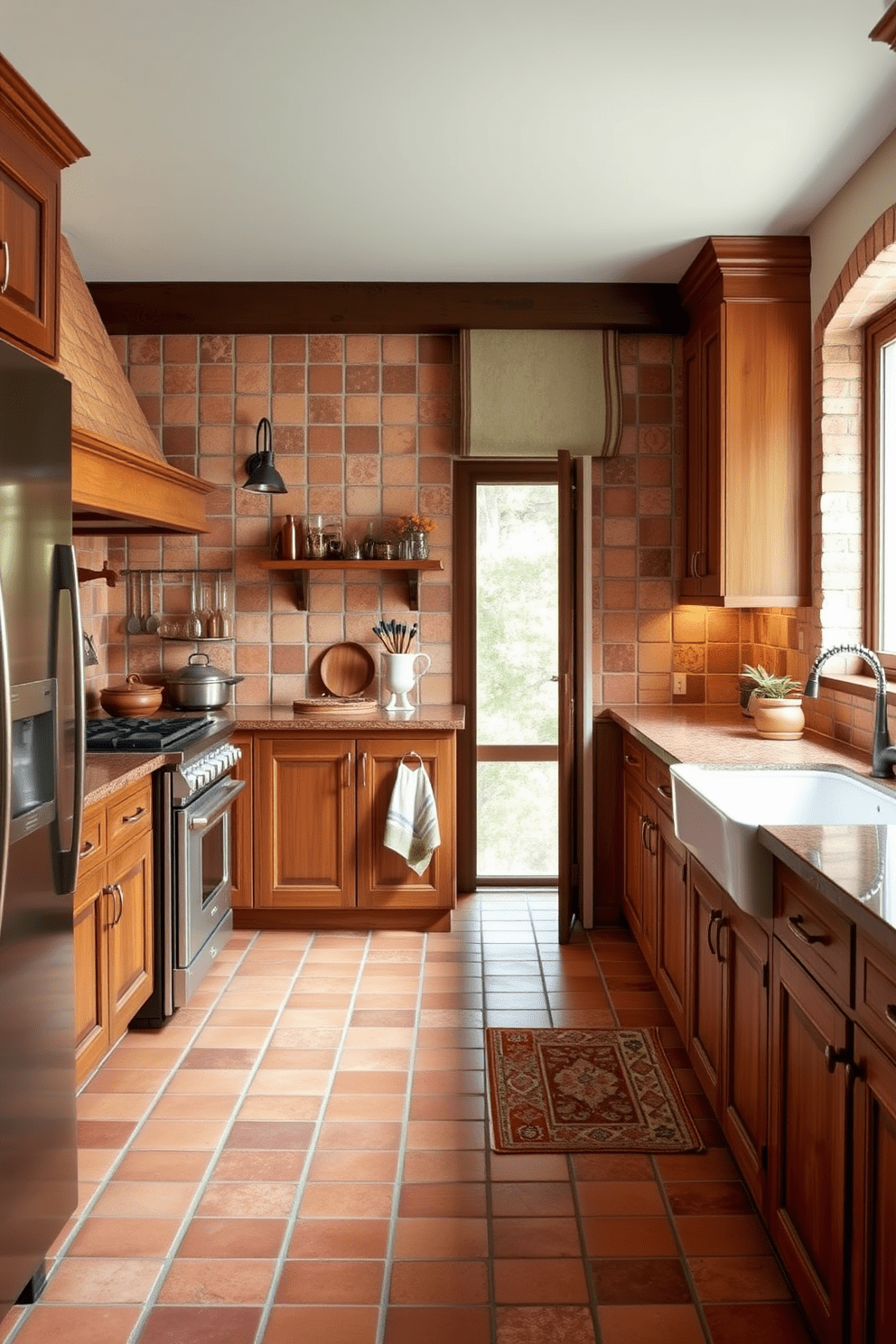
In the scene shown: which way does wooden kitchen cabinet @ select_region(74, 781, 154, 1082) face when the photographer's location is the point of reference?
facing the viewer and to the right of the viewer

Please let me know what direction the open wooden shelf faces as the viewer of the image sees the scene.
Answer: facing the viewer

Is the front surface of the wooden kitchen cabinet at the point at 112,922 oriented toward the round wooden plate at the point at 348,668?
no

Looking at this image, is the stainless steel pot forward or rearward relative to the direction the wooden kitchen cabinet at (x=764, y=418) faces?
forward

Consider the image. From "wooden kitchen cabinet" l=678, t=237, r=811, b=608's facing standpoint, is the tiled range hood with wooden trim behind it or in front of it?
in front

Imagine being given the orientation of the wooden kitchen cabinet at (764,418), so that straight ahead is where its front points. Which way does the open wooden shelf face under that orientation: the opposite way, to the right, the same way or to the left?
to the left

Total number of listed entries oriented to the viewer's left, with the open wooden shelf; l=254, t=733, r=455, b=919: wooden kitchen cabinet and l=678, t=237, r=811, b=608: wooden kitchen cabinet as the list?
1

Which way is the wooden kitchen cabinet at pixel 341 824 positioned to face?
toward the camera

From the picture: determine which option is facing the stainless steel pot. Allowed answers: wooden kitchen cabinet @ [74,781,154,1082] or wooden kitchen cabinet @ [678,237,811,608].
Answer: wooden kitchen cabinet @ [678,237,811,608]

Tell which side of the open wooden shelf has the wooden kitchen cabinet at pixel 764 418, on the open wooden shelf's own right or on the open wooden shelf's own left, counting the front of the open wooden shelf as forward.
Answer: on the open wooden shelf's own left

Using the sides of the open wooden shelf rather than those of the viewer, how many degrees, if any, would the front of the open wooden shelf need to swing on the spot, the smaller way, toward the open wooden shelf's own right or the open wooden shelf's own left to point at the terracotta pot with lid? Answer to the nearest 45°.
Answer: approximately 45° to the open wooden shelf's own right

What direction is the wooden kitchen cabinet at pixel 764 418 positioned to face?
to the viewer's left

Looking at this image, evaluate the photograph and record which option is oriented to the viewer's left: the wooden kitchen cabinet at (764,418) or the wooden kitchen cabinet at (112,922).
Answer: the wooden kitchen cabinet at (764,418)

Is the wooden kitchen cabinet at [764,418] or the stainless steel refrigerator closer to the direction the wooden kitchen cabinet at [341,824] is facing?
the stainless steel refrigerator

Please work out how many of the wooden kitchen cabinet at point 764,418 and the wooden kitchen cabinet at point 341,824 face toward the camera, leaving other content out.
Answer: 1
